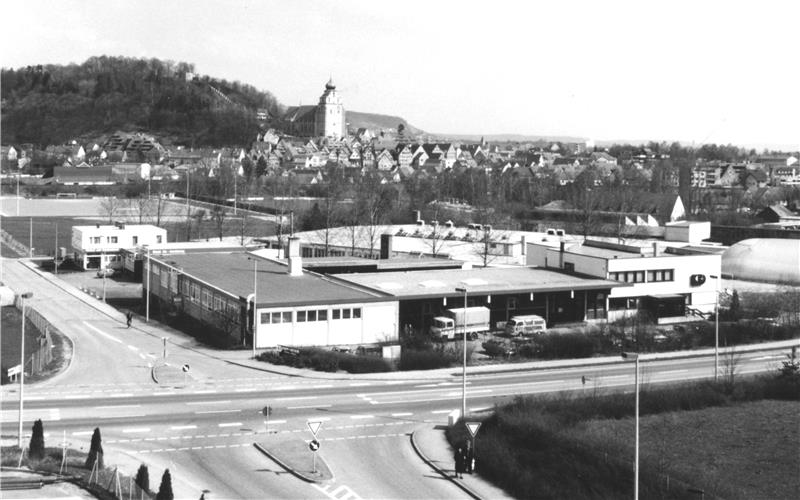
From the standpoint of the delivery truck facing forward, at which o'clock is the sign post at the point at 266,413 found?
The sign post is roughly at 11 o'clock from the delivery truck.

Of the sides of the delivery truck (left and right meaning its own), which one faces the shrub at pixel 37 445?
front

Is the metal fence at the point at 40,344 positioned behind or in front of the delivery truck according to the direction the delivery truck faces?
in front

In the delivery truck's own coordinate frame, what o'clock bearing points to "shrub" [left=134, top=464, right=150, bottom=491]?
The shrub is roughly at 11 o'clock from the delivery truck.

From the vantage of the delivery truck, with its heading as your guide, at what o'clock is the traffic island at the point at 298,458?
The traffic island is roughly at 11 o'clock from the delivery truck.

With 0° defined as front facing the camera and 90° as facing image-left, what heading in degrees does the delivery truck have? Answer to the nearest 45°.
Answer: approximately 45°

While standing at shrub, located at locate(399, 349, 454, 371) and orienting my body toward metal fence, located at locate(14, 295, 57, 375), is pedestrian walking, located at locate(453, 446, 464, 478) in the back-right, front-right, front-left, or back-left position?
back-left

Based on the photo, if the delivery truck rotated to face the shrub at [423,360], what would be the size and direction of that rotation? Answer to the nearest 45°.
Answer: approximately 45° to its left

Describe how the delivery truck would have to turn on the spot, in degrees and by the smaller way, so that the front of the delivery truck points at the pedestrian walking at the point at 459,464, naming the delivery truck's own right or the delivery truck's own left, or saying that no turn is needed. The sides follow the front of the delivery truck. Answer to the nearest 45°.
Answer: approximately 45° to the delivery truck's own left

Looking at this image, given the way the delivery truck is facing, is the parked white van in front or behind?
behind

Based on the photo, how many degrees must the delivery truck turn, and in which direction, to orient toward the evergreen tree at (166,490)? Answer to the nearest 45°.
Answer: approximately 45° to its left
